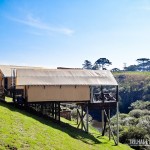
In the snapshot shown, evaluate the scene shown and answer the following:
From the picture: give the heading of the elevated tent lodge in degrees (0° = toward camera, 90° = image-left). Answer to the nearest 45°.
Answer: approximately 270°
